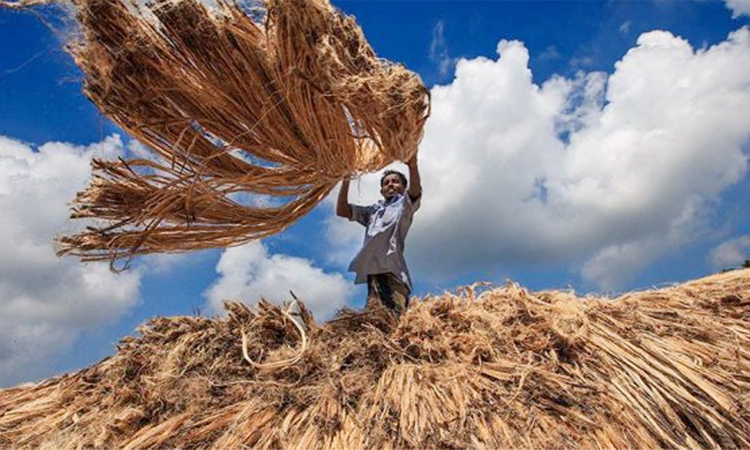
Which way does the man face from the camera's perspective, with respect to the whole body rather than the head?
toward the camera

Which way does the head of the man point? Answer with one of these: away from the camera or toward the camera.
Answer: toward the camera
